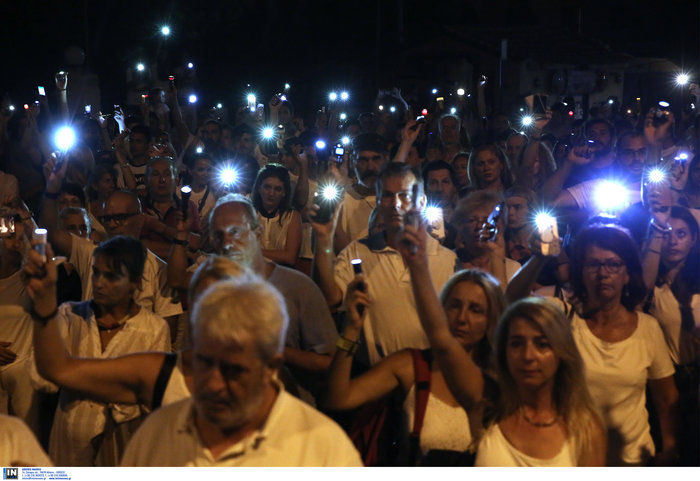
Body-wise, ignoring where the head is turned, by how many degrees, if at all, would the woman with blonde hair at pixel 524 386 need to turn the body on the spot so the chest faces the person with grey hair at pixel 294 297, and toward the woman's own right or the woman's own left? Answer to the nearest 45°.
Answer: approximately 135° to the woman's own right

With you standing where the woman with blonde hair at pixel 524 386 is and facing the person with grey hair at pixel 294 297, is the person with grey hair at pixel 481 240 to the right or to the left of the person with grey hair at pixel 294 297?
right

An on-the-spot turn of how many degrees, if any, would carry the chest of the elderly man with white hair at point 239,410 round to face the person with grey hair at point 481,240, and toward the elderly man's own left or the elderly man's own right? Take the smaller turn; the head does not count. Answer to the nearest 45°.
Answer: approximately 180°

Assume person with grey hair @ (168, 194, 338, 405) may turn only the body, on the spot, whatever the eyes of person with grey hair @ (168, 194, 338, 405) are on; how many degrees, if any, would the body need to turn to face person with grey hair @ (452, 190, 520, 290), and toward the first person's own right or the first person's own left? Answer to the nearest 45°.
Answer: approximately 135° to the first person's own left

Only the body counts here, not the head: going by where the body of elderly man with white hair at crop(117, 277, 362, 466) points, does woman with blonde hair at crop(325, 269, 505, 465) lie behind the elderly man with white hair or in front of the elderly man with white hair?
behind

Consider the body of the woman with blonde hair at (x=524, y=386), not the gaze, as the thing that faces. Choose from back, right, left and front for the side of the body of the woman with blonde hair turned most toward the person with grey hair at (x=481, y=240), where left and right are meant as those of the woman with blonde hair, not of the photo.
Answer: back

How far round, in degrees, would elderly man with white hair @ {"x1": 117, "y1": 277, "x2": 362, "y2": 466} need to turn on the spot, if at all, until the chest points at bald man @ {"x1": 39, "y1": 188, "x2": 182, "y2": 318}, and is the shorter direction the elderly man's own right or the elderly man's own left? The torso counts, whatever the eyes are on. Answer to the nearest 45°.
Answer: approximately 135° to the elderly man's own right

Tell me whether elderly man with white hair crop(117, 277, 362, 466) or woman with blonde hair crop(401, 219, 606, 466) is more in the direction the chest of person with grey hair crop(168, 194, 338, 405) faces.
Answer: the elderly man with white hair

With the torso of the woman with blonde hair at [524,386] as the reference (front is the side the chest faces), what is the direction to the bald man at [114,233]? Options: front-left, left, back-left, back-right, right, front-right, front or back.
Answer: back-right

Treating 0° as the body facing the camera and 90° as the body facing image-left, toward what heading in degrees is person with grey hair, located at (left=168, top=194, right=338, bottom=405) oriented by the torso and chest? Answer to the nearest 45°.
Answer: approximately 45°

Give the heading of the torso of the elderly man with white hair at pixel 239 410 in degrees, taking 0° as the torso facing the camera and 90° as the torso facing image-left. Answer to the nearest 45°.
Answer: approximately 45°

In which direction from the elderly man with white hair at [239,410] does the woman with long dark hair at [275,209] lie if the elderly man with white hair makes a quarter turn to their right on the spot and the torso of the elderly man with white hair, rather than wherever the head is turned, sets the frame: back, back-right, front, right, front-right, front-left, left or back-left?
front-right

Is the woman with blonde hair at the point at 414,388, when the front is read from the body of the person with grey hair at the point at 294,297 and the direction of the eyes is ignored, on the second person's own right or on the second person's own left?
on the second person's own left
